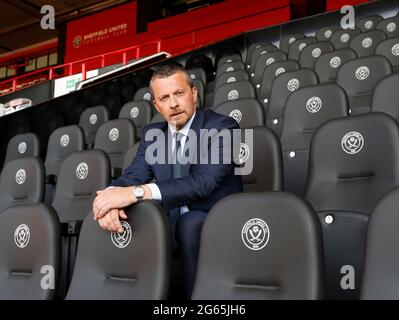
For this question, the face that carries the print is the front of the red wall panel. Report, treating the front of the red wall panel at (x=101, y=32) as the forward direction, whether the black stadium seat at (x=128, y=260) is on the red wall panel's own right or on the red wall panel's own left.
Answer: on the red wall panel's own left

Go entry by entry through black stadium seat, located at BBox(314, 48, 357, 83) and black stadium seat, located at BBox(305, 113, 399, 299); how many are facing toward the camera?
2

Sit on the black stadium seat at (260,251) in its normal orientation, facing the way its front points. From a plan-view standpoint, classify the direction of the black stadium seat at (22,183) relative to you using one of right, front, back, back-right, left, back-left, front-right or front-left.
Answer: back-right

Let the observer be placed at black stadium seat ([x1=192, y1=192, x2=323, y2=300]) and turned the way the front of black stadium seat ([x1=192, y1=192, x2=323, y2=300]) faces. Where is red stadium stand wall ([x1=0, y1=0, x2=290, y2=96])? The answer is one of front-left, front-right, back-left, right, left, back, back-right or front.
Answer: back

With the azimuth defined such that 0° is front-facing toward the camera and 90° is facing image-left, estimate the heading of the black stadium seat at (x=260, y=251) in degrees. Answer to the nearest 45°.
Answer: approximately 0°

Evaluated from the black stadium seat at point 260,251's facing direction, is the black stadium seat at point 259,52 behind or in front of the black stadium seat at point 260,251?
behind

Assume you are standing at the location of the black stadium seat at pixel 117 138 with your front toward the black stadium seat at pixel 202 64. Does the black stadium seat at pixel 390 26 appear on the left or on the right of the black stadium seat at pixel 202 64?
right
